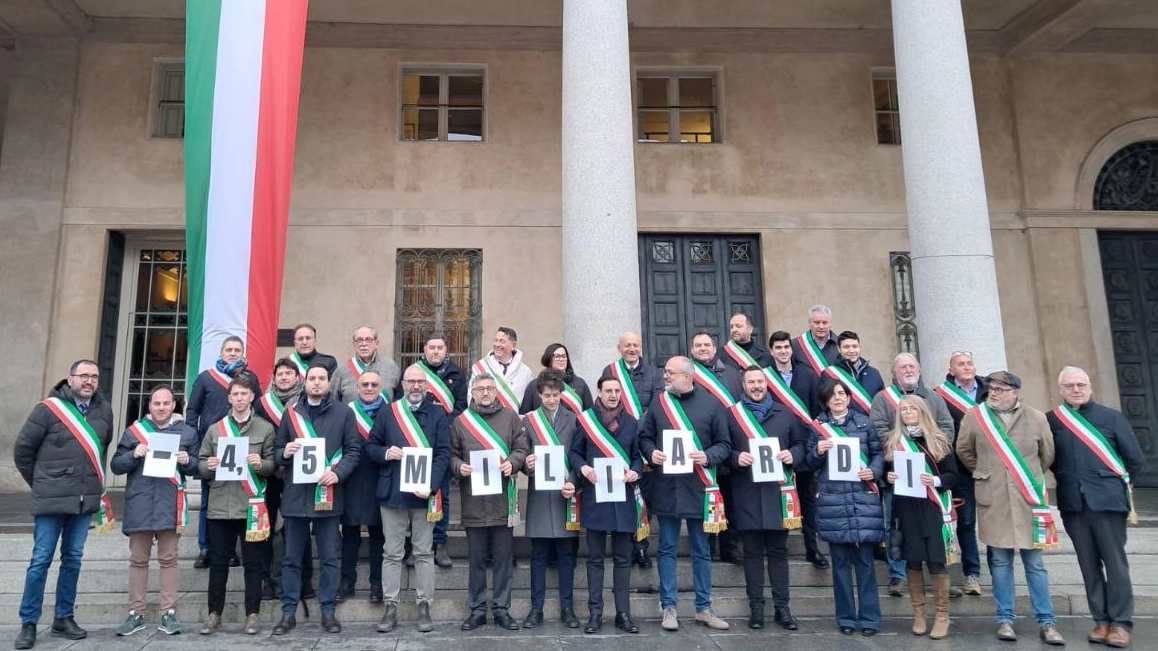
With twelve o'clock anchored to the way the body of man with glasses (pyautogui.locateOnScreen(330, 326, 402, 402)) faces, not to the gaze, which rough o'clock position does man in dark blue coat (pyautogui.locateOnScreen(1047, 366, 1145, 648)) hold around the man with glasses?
The man in dark blue coat is roughly at 10 o'clock from the man with glasses.

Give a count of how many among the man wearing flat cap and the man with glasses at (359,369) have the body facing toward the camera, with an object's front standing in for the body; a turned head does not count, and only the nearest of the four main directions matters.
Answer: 2

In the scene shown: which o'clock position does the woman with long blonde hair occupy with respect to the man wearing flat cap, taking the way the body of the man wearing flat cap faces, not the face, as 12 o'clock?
The woman with long blonde hair is roughly at 2 o'clock from the man wearing flat cap.

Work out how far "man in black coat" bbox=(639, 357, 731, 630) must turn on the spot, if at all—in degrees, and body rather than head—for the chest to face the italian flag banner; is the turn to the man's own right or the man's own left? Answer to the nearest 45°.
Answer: approximately 90° to the man's own right

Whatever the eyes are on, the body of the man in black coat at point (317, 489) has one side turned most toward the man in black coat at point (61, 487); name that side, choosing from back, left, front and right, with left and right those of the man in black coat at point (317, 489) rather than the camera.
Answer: right

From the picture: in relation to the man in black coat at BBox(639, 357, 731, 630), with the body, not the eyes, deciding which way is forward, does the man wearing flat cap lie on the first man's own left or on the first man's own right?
on the first man's own left

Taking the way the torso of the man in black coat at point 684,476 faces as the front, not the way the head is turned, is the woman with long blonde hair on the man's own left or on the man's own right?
on the man's own left

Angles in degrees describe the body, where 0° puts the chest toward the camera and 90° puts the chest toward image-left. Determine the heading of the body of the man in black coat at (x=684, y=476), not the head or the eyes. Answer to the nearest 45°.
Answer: approximately 0°

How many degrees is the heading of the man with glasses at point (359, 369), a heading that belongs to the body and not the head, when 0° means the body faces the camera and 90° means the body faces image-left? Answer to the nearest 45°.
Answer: approximately 0°

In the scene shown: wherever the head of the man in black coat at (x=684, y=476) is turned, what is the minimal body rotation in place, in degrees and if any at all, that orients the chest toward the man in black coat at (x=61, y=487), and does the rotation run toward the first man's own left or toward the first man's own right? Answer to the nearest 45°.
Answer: approximately 90° to the first man's own right
